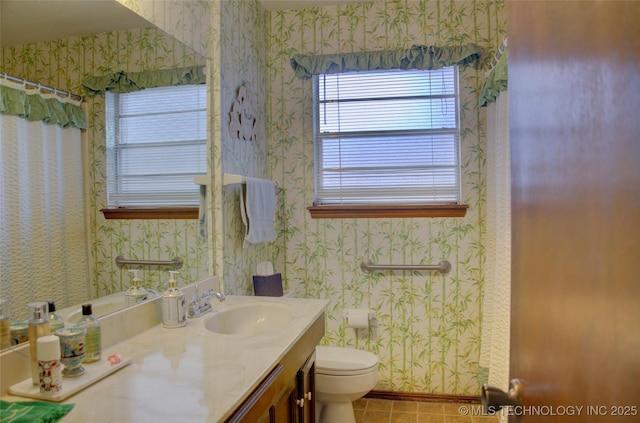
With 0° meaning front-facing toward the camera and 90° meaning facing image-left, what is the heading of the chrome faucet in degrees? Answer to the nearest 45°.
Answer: approximately 315°

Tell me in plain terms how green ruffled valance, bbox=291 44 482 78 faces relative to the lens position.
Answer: facing the viewer

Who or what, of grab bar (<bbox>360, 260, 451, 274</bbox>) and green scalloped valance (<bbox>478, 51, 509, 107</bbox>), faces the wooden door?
the grab bar

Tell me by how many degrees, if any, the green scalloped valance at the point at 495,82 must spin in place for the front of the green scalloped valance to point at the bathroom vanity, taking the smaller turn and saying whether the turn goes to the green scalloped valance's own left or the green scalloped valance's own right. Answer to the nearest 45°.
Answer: approximately 45° to the green scalloped valance's own left

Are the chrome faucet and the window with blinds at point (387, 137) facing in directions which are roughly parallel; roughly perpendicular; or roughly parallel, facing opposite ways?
roughly perpendicular

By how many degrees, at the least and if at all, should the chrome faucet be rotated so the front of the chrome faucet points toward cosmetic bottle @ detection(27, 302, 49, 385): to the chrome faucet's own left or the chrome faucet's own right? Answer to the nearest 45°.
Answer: approximately 90° to the chrome faucet's own right

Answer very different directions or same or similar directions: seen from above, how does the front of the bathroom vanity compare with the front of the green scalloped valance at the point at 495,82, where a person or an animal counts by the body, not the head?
very different directions

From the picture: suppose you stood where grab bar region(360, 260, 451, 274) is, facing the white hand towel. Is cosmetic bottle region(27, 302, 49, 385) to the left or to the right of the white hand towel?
left

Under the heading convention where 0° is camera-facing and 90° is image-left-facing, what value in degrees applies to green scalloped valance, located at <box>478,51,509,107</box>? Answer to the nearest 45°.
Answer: approximately 90°

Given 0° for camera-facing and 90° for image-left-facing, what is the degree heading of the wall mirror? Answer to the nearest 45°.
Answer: approximately 315°
